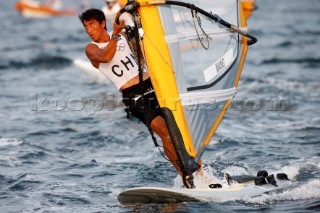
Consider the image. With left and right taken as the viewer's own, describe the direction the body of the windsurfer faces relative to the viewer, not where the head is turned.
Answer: facing the viewer and to the right of the viewer
